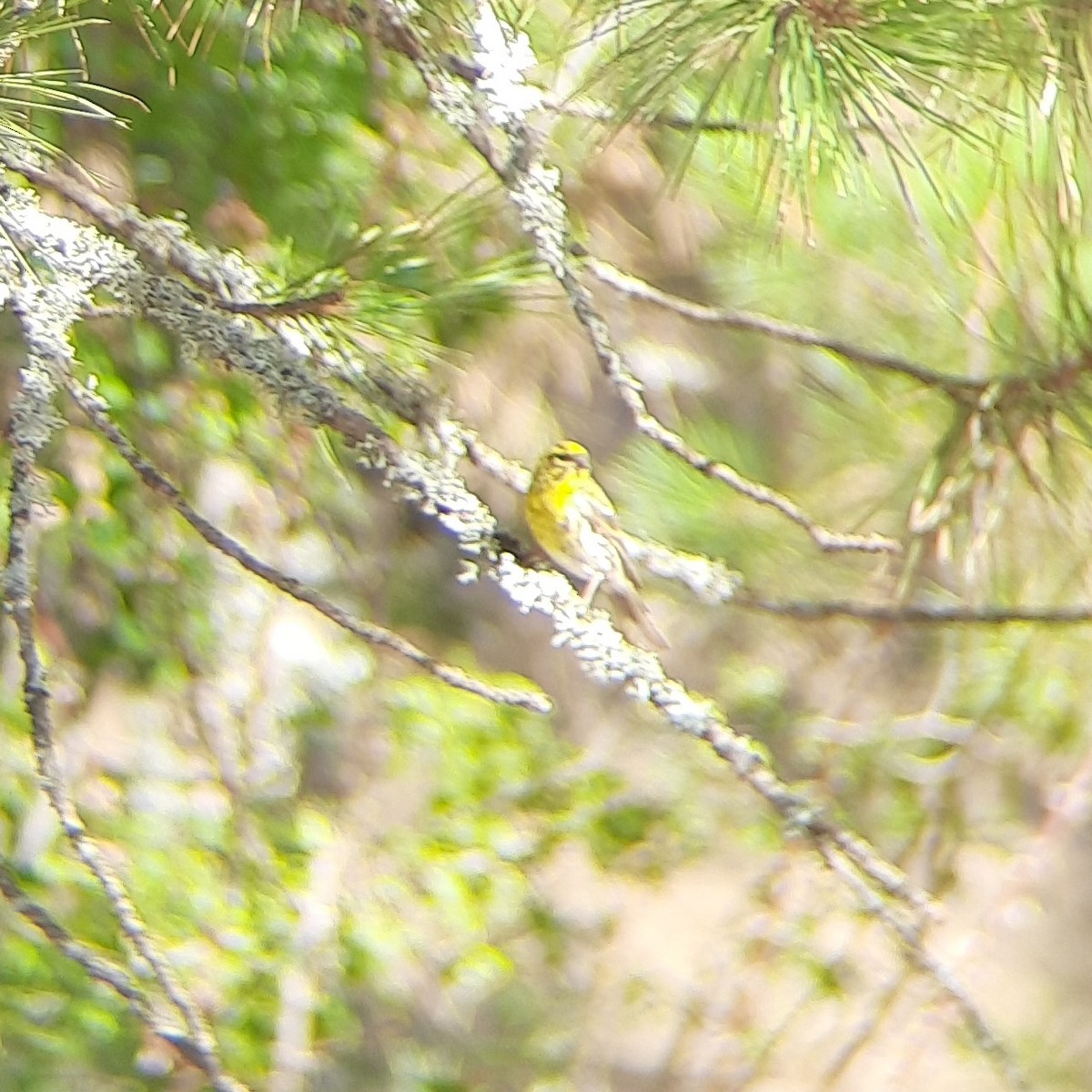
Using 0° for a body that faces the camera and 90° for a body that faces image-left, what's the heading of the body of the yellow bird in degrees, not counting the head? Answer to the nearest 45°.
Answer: approximately 45°
